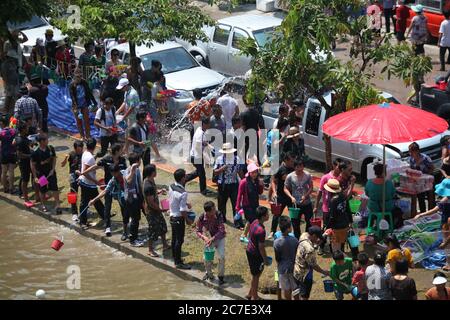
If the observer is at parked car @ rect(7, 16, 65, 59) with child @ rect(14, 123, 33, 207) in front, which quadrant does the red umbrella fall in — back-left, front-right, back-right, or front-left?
front-left

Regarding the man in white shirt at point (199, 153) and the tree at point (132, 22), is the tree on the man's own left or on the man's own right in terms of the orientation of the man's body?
on the man's own left

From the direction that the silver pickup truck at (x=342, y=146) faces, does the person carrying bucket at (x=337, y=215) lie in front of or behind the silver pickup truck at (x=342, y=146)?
in front

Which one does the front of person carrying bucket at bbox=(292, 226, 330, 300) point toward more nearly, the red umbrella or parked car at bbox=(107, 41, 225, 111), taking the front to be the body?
the red umbrella

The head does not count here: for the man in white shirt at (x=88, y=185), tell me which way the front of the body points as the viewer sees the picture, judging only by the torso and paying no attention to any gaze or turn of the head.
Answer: to the viewer's right

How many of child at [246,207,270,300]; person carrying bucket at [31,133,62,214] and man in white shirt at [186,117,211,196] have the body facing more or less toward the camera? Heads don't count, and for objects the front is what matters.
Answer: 1
